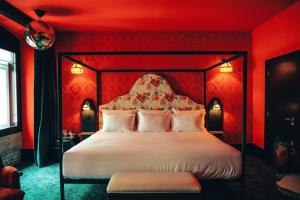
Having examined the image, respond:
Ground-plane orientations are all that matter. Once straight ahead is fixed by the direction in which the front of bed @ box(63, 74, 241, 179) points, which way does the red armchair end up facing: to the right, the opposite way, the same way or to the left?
to the left

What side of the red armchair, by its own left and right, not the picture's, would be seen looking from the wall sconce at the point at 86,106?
left

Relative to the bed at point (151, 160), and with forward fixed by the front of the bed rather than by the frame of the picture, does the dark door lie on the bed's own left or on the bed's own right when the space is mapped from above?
on the bed's own left

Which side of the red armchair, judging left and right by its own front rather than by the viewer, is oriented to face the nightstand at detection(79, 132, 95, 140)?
left

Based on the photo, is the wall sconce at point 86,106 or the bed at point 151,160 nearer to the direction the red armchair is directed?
the bed

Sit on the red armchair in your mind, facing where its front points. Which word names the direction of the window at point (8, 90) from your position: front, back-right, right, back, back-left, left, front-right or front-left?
back-left

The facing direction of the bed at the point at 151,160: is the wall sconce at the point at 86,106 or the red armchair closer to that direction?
the red armchair
